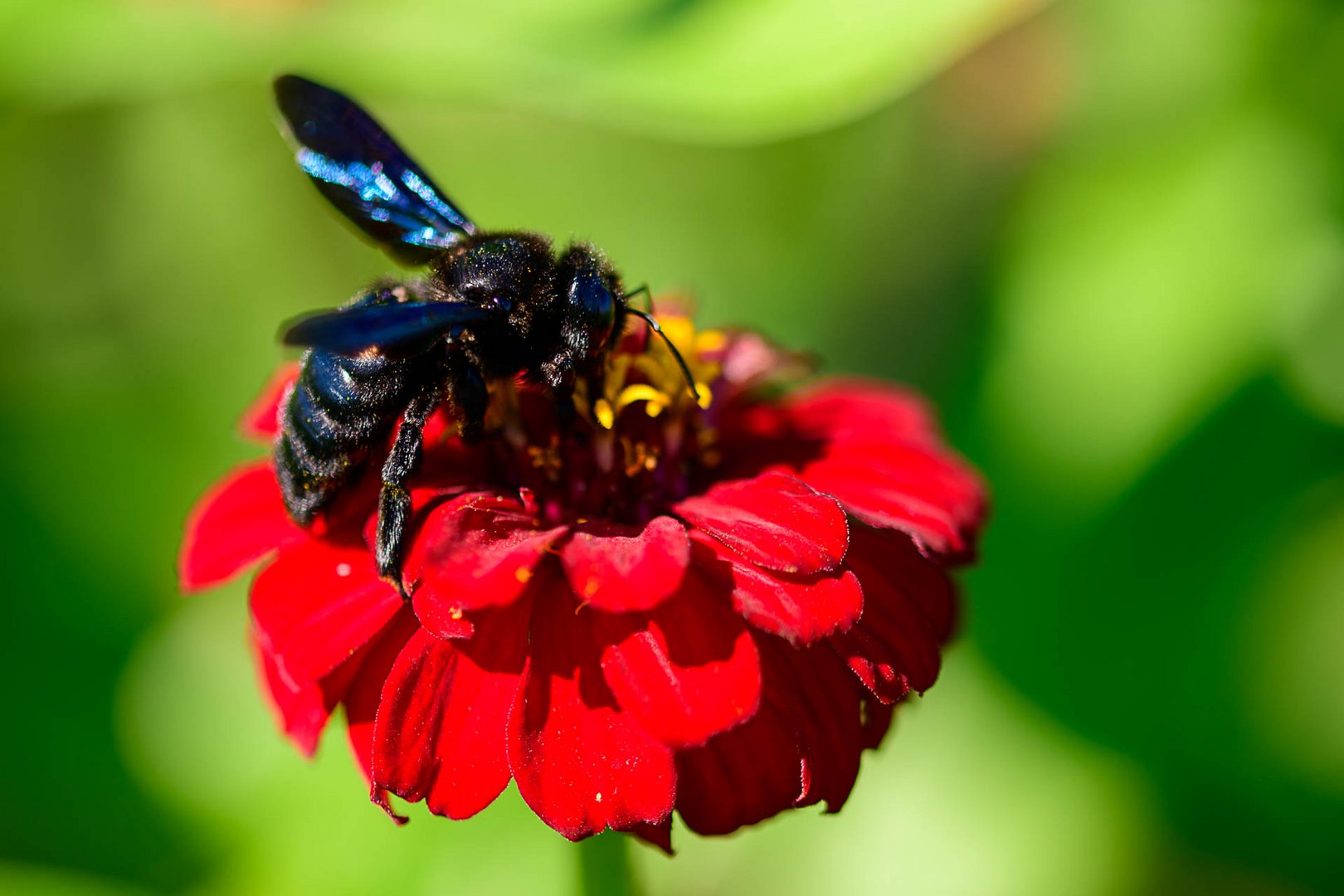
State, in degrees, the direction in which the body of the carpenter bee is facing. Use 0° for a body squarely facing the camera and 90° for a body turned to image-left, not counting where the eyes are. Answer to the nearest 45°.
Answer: approximately 270°
